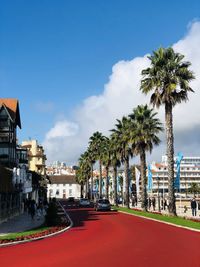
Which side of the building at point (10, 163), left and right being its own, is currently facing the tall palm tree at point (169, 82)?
front

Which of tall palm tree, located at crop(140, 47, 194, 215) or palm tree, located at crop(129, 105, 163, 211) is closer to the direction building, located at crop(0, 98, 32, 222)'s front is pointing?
the tall palm tree

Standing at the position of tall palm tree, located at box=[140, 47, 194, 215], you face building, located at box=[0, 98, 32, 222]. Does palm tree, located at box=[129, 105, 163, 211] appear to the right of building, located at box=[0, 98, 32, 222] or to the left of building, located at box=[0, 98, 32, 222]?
right

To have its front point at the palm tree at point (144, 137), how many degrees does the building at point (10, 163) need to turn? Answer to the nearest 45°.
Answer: approximately 45° to its left

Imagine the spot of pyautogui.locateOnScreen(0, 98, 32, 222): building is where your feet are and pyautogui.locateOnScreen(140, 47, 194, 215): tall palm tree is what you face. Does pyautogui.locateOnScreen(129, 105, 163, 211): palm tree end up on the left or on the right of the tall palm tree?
left
